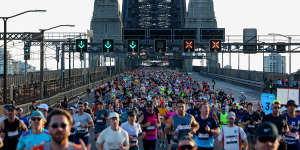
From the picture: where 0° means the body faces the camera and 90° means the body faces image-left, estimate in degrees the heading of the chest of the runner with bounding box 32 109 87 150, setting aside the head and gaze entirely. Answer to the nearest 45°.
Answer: approximately 0°

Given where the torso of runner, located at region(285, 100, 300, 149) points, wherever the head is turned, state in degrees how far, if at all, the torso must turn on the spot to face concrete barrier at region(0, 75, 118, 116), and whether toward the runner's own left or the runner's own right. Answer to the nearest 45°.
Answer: approximately 135° to the runner's own right

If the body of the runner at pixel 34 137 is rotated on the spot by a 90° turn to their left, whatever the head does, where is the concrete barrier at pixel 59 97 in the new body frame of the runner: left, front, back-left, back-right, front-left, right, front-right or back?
left

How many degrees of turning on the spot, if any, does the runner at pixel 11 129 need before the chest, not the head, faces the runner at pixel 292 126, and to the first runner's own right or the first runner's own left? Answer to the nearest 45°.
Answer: approximately 90° to the first runner's own left

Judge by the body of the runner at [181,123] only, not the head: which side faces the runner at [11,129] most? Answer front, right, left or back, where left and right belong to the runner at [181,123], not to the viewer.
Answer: right

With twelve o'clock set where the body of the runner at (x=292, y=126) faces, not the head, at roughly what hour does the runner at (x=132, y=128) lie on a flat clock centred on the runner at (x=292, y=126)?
the runner at (x=132, y=128) is roughly at 2 o'clock from the runner at (x=292, y=126).
